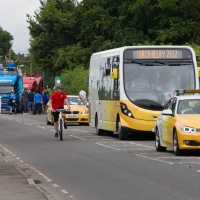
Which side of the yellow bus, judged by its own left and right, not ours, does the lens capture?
front

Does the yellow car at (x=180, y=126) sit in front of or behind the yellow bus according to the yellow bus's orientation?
in front

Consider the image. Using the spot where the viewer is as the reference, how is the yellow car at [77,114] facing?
facing the viewer

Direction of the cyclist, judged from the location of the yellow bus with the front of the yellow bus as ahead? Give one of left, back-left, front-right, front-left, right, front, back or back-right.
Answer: right

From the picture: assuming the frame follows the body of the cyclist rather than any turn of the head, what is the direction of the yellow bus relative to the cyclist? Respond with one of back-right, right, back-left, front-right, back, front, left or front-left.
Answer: left

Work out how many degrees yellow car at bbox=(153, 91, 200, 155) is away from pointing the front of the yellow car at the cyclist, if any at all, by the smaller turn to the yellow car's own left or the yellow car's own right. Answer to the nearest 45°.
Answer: approximately 135° to the yellow car's own right
